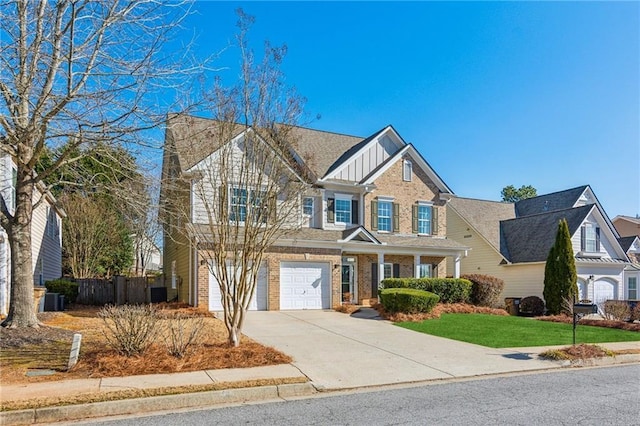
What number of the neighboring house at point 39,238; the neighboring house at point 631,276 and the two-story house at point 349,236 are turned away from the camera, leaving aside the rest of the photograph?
0

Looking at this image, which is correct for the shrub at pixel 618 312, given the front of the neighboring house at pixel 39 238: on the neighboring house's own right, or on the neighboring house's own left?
on the neighboring house's own left

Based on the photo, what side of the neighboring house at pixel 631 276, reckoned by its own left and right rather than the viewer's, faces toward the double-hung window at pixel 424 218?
right

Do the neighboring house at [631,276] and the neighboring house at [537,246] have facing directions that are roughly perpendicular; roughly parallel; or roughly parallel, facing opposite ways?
roughly parallel

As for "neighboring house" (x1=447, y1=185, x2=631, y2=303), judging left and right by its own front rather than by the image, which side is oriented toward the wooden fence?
right

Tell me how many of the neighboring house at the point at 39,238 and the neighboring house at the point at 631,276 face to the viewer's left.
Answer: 0

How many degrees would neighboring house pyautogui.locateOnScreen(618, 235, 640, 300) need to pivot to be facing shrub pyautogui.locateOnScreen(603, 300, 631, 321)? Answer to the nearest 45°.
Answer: approximately 45° to its right

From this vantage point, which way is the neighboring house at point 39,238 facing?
toward the camera

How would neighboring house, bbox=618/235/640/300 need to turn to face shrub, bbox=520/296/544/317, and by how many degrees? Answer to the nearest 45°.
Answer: approximately 45° to its right

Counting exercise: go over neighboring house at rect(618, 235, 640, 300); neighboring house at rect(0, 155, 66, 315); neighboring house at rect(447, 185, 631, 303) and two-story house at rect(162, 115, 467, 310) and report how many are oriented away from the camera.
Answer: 0

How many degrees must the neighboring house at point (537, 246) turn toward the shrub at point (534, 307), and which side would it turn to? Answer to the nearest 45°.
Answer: approximately 45° to its right

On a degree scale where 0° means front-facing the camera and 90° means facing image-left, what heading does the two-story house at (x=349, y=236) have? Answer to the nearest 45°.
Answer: approximately 315°

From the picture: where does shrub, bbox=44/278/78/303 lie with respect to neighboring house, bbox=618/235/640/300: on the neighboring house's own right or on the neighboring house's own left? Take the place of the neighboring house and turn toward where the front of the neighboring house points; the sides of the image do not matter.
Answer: on the neighboring house's own right
